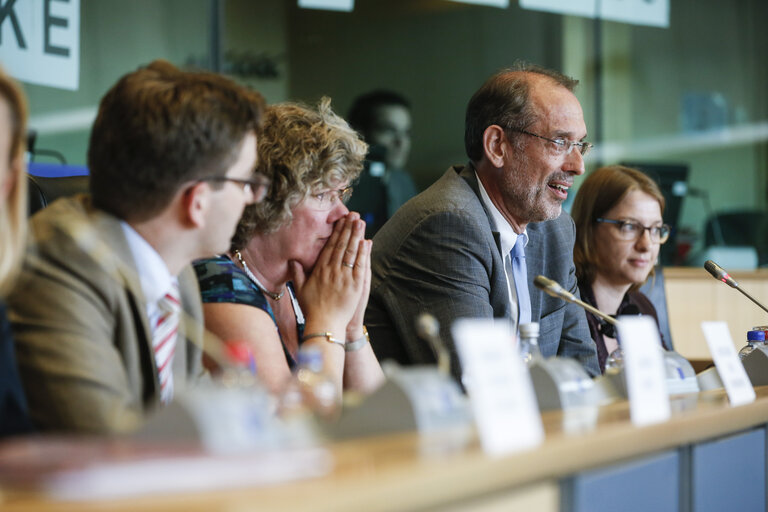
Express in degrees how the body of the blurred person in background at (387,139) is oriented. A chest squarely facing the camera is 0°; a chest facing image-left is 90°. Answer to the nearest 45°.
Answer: approximately 315°

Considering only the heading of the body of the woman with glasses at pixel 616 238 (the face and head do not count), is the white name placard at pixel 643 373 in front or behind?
in front

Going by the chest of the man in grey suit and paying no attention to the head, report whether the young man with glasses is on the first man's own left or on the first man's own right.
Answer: on the first man's own right

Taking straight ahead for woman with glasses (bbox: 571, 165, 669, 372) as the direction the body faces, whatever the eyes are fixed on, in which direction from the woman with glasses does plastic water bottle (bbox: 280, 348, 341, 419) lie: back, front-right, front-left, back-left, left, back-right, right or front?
front-right

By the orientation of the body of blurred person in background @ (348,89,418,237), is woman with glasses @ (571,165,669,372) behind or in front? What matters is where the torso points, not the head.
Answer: in front

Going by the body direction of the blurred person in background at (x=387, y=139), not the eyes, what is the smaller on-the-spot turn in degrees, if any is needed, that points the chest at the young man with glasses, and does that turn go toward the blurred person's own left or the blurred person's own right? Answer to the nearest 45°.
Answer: approximately 45° to the blurred person's own right
